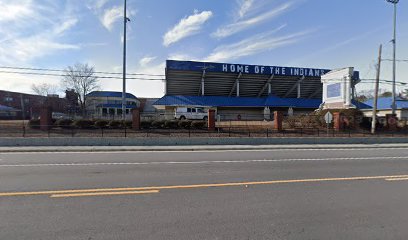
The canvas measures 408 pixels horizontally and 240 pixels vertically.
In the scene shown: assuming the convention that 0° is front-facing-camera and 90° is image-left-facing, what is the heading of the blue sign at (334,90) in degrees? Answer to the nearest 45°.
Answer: approximately 45°

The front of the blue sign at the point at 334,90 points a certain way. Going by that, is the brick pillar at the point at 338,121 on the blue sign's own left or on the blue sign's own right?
on the blue sign's own left
